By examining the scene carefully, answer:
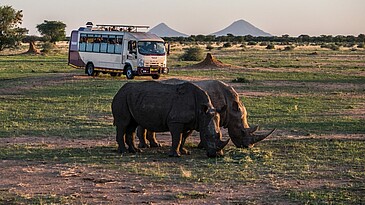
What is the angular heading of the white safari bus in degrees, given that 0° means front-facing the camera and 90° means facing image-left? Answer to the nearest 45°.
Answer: approximately 315°

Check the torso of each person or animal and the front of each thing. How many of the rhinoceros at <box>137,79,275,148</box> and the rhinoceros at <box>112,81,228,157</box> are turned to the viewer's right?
2

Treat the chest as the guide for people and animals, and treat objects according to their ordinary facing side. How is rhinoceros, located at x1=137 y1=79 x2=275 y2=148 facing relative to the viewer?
to the viewer's right

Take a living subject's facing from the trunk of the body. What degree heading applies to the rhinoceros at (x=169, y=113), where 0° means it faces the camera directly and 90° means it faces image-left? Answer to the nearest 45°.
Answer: approximately 270°

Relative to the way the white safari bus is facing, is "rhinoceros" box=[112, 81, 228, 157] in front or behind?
in front

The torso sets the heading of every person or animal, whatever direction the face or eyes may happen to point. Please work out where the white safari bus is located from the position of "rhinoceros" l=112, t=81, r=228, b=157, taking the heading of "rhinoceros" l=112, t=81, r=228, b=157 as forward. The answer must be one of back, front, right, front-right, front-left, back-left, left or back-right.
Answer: left
